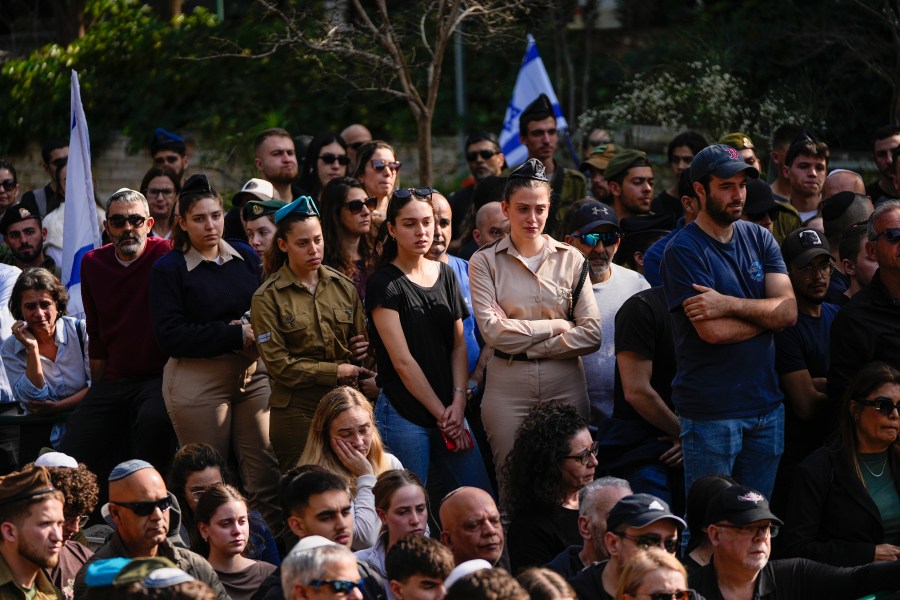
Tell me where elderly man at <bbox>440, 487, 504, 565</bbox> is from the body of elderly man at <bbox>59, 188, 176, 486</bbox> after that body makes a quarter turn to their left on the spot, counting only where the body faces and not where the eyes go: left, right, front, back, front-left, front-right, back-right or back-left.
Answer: front-right

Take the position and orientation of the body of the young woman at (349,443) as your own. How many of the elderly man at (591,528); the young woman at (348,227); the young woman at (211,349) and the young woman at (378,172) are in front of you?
1

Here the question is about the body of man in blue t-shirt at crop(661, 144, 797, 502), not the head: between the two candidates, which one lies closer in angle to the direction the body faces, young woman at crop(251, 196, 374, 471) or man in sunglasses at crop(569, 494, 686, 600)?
the man in sunglasses

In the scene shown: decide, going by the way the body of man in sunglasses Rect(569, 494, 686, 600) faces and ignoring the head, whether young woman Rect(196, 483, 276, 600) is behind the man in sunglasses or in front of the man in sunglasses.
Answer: behind

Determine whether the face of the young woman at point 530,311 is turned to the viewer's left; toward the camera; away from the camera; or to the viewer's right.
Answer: toward the camera

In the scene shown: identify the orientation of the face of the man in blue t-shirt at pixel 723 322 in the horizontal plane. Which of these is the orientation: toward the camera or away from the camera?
toward the camera

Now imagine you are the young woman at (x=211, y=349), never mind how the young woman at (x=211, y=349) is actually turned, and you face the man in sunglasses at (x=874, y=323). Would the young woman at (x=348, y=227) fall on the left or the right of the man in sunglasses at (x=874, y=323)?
left

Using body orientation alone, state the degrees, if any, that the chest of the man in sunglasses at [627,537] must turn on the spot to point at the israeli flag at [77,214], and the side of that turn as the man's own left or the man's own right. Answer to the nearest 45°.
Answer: approximately 180°

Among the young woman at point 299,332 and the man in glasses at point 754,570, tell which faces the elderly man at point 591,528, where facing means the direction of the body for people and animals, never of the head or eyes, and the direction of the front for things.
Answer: the young woman

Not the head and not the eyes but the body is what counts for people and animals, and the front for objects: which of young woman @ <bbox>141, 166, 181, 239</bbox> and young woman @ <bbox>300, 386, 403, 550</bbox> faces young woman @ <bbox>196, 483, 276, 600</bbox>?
young woman @ <bbox>141, 166, 181, 239</bbox>

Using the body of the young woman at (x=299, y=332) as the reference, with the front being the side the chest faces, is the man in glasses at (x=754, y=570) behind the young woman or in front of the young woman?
in front

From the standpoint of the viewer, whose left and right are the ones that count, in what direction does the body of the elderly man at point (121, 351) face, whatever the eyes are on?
facing the viewer

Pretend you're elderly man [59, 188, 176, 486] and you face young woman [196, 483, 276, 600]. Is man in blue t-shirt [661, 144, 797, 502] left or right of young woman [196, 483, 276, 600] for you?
left

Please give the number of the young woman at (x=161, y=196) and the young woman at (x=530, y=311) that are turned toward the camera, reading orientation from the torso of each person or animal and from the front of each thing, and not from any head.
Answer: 2

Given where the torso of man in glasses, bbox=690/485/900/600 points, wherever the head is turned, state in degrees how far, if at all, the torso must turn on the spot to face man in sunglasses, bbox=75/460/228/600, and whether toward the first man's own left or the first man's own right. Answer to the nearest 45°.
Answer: approximately 135° to the first man's own right

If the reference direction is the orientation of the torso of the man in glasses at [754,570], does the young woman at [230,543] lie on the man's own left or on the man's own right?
on the man's own right

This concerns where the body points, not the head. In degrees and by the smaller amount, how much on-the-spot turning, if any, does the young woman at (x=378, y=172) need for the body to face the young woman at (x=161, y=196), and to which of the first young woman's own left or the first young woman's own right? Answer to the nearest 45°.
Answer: approximately 135° to the first young woman's own right

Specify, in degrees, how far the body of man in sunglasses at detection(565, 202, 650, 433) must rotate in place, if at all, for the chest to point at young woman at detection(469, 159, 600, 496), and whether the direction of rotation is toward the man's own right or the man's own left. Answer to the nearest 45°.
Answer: approximately 45° to the man's own right

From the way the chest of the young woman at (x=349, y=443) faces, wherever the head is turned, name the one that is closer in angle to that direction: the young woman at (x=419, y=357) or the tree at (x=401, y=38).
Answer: the young woman
